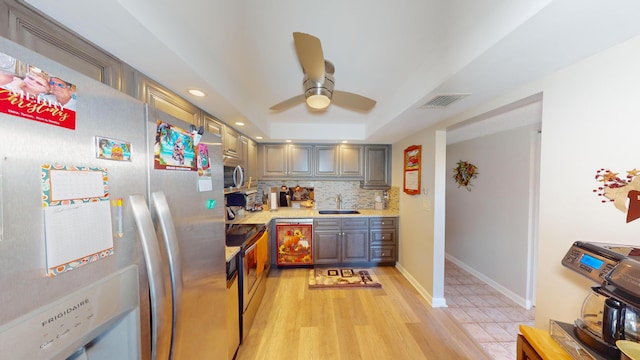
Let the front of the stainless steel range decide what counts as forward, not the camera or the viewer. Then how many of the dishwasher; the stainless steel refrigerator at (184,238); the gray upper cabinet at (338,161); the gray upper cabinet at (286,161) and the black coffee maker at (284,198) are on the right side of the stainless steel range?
1

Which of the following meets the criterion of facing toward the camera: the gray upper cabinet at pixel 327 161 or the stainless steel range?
the gray upper cabinet

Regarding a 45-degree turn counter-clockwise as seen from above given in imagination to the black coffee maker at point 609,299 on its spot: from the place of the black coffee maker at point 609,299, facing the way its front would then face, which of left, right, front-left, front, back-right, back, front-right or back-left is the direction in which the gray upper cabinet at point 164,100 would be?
front-right

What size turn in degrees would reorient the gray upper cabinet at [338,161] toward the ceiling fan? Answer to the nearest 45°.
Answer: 0° — it already faces it

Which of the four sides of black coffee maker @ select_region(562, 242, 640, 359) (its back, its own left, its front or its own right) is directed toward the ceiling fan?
right

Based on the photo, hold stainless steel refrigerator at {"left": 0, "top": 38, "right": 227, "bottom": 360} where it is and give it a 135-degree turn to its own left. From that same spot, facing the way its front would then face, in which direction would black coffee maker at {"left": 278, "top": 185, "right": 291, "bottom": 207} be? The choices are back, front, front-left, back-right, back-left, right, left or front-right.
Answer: front-right

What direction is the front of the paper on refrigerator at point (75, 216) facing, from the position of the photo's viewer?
facing the viewer and to the right of the viewer

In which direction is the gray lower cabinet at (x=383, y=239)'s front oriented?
toward the camera

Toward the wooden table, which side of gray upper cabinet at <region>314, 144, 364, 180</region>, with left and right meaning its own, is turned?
front

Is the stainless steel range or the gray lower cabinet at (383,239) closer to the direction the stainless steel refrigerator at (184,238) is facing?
the gray lower cabinet

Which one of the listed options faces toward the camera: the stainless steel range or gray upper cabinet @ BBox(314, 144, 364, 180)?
the gray upper cabinet

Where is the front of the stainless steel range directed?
to the viewer's right

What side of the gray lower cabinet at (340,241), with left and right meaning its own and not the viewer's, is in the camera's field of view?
front

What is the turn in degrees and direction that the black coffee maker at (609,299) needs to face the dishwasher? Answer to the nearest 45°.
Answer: approximately 45° to its right

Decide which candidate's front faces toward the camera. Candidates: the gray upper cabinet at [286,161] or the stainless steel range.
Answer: the gray upper cabinet

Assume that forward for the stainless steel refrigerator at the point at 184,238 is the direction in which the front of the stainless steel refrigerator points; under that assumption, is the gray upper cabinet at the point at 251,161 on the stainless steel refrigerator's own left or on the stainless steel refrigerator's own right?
on the stainless steel refrigerator's own left

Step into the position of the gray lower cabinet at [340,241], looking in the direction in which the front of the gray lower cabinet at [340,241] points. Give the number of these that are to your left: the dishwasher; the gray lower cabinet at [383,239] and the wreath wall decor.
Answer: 2
